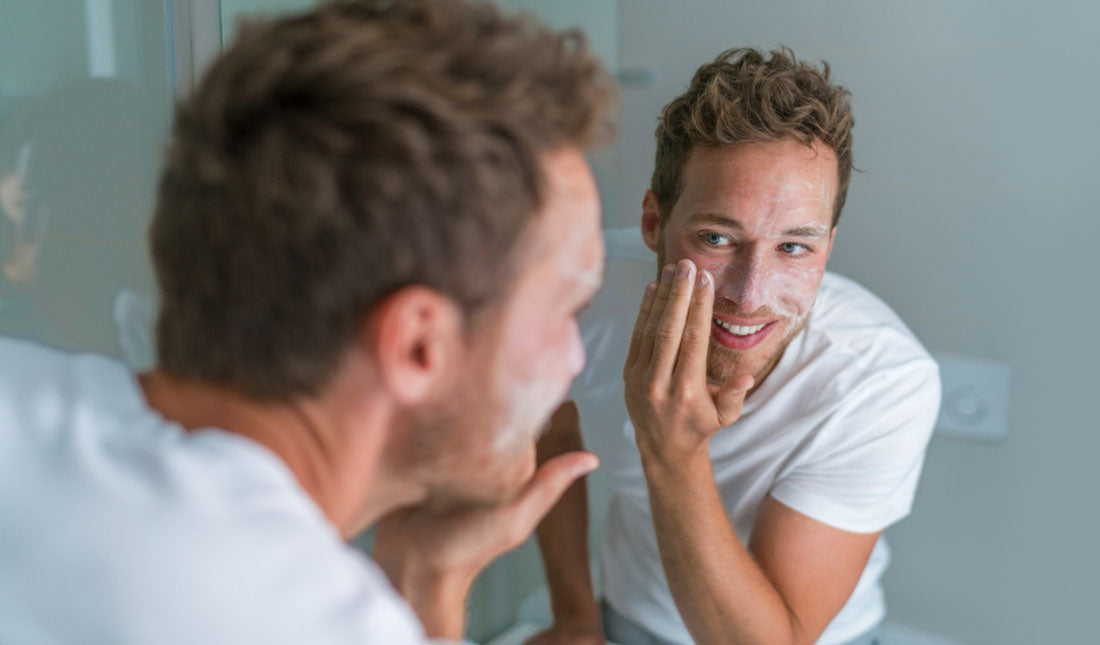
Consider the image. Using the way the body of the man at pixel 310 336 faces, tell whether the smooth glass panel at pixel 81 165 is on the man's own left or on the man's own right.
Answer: on the man's own left

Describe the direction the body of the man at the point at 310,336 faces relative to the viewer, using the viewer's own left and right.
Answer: facing away from the viewer and to the right of the viewer

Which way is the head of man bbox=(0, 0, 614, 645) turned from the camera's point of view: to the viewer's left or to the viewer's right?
to the viewer's right

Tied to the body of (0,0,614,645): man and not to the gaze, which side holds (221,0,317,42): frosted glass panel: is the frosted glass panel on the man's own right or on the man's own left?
on the man's own left
